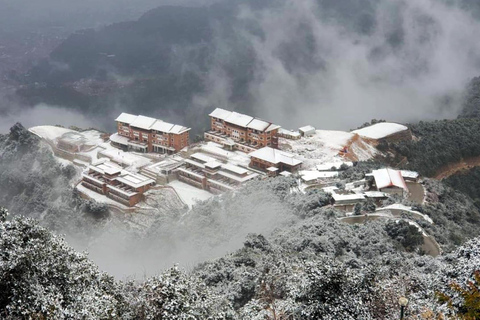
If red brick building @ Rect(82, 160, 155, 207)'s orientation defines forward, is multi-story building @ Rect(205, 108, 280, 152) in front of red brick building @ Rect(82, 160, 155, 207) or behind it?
behind

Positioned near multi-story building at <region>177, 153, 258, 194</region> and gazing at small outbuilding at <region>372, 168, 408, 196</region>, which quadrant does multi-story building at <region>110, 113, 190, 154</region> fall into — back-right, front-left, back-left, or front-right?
back-left

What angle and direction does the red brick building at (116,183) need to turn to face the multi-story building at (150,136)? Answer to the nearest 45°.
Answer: approximately 180°

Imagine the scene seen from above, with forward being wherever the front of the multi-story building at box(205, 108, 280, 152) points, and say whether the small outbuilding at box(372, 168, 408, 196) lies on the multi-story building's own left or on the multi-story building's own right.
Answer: on the multi-story building's own left

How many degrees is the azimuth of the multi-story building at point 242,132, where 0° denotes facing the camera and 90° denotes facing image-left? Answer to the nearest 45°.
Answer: approximately 45°

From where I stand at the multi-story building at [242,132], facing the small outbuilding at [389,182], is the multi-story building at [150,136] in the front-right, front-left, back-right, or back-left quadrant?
back-right

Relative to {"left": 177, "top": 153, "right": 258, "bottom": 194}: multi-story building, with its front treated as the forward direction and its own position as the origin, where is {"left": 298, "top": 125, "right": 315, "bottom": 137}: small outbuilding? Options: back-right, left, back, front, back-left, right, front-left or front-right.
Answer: back
